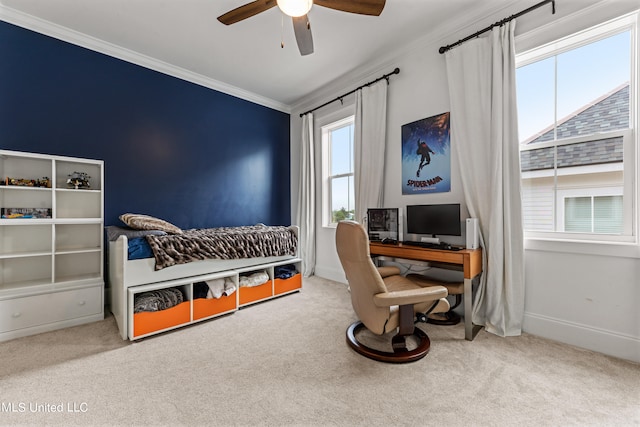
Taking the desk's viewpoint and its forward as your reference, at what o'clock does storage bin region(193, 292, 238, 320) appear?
The storage bin is roughly at 1 o'clock from the desk.

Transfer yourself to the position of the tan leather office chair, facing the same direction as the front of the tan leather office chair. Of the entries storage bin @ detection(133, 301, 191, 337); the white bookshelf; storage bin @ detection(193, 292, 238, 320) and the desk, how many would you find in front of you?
1

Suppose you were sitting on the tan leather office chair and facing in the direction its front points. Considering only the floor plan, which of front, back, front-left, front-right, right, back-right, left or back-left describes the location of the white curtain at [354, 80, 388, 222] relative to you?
front-left

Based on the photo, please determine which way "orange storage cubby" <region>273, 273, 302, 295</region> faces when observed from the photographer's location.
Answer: facing the viewer and to the right of the viewer

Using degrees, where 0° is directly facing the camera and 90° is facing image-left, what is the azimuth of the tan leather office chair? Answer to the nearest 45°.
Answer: approximately 225°

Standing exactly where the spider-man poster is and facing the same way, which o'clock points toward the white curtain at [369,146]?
The white curtain is roughly at 2 o'clock from the spider-man poster.

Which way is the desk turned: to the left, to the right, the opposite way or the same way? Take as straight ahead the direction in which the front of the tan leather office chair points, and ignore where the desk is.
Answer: the opposite way
